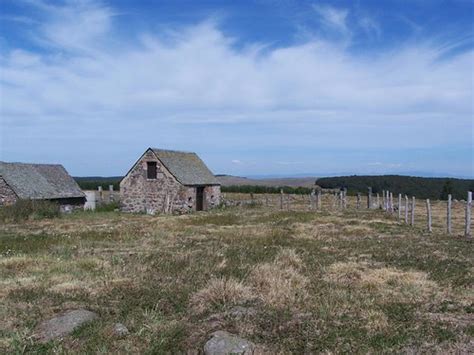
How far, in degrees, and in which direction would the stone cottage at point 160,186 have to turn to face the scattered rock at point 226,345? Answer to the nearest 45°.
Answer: approximately 45° to its right

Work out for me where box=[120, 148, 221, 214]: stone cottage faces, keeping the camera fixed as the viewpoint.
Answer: facing the viewer and to the right of the viewer

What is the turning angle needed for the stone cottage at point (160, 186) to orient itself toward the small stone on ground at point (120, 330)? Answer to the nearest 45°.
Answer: approximately 45° to its right

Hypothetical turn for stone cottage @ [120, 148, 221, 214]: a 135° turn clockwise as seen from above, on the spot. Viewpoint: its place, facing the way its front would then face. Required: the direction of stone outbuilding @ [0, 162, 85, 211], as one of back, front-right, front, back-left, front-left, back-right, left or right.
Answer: front

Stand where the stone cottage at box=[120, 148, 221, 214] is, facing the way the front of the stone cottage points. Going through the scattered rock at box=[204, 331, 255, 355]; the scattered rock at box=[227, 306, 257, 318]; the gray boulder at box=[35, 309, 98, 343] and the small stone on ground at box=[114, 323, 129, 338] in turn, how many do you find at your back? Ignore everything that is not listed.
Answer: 0

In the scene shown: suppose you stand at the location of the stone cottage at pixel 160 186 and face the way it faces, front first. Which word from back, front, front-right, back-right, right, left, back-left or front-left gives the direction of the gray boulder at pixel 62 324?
front-right

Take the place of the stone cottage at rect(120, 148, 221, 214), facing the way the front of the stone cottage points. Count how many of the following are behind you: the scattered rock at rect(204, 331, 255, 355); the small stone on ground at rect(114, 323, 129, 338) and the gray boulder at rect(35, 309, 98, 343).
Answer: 0

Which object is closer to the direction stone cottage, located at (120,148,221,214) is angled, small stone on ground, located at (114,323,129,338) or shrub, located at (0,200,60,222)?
the small stone on ground

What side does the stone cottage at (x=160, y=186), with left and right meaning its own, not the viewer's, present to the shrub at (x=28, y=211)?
right
